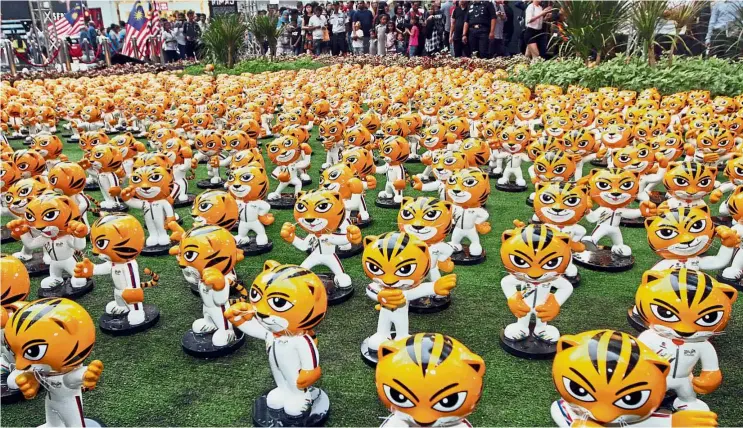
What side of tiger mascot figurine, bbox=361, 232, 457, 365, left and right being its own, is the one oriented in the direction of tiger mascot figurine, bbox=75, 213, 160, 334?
right

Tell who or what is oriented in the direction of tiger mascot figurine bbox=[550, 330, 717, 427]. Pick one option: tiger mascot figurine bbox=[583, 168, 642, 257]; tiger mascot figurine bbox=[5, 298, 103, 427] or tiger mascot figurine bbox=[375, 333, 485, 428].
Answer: tiger mascot figurine bbox=[583, 168, 642, 257]

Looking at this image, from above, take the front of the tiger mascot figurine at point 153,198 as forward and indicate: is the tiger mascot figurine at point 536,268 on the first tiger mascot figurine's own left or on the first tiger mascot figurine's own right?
on the first tiger mascot figurine's own left

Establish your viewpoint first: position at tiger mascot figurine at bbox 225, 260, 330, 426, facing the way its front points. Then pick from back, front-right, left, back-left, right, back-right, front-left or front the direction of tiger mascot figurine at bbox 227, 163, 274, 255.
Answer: back-right

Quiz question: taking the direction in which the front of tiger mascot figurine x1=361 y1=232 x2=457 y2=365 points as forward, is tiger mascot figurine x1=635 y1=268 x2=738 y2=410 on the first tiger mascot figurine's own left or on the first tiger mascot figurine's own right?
on the first tiger mascot figurine's own left

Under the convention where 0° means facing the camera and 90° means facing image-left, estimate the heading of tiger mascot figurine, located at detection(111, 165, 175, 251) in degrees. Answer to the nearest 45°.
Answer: approximately 45°

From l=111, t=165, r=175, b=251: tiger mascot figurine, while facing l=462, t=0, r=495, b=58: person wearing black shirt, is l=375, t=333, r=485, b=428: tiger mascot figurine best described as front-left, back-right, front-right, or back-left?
back-right

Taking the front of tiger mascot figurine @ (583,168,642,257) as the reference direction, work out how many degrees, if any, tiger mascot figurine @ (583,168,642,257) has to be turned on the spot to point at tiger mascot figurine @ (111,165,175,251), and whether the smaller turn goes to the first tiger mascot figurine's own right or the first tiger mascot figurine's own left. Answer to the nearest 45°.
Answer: approximately 90° to the first tiger mascot figurine's own right

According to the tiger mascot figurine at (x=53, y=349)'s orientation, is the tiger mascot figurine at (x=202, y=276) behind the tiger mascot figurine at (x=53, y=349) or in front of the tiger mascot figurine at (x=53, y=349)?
behind

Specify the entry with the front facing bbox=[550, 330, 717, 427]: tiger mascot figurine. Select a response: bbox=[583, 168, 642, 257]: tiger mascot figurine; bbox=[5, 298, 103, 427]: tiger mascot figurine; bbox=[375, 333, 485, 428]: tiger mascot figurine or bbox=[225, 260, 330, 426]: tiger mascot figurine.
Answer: bbox=[583, 168, 642, 257]: tiger mascot figurine
